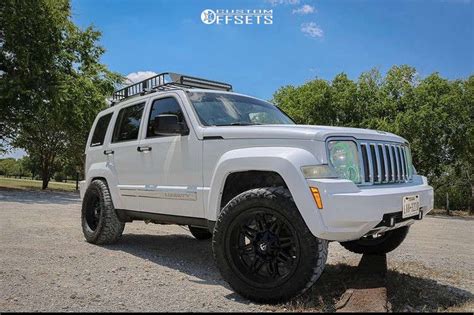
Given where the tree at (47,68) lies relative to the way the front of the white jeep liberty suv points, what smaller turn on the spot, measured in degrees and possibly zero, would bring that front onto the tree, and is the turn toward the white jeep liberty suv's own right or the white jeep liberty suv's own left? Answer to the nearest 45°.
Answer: approximately 180°

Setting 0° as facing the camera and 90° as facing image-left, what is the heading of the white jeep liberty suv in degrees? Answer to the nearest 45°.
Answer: approximately 315°
